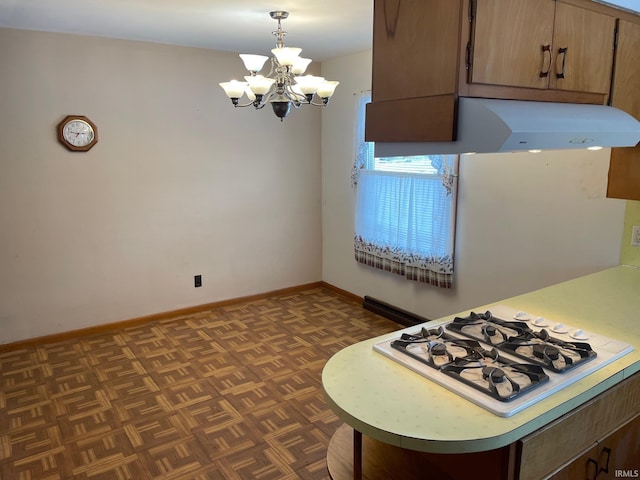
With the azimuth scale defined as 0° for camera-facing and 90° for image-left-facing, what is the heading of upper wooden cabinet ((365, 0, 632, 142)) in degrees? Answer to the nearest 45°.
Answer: approximately 315°

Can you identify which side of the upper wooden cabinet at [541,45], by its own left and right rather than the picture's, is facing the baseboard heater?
back

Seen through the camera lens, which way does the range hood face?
facing the viewer and to the right of the viewer

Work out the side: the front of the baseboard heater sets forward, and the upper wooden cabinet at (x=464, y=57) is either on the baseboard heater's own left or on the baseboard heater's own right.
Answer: on the baseboard heater's own left

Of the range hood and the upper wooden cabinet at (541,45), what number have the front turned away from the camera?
0

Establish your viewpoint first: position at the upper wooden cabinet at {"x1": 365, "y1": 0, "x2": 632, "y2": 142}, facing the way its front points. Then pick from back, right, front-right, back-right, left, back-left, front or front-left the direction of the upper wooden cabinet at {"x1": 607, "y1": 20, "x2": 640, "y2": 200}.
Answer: left
